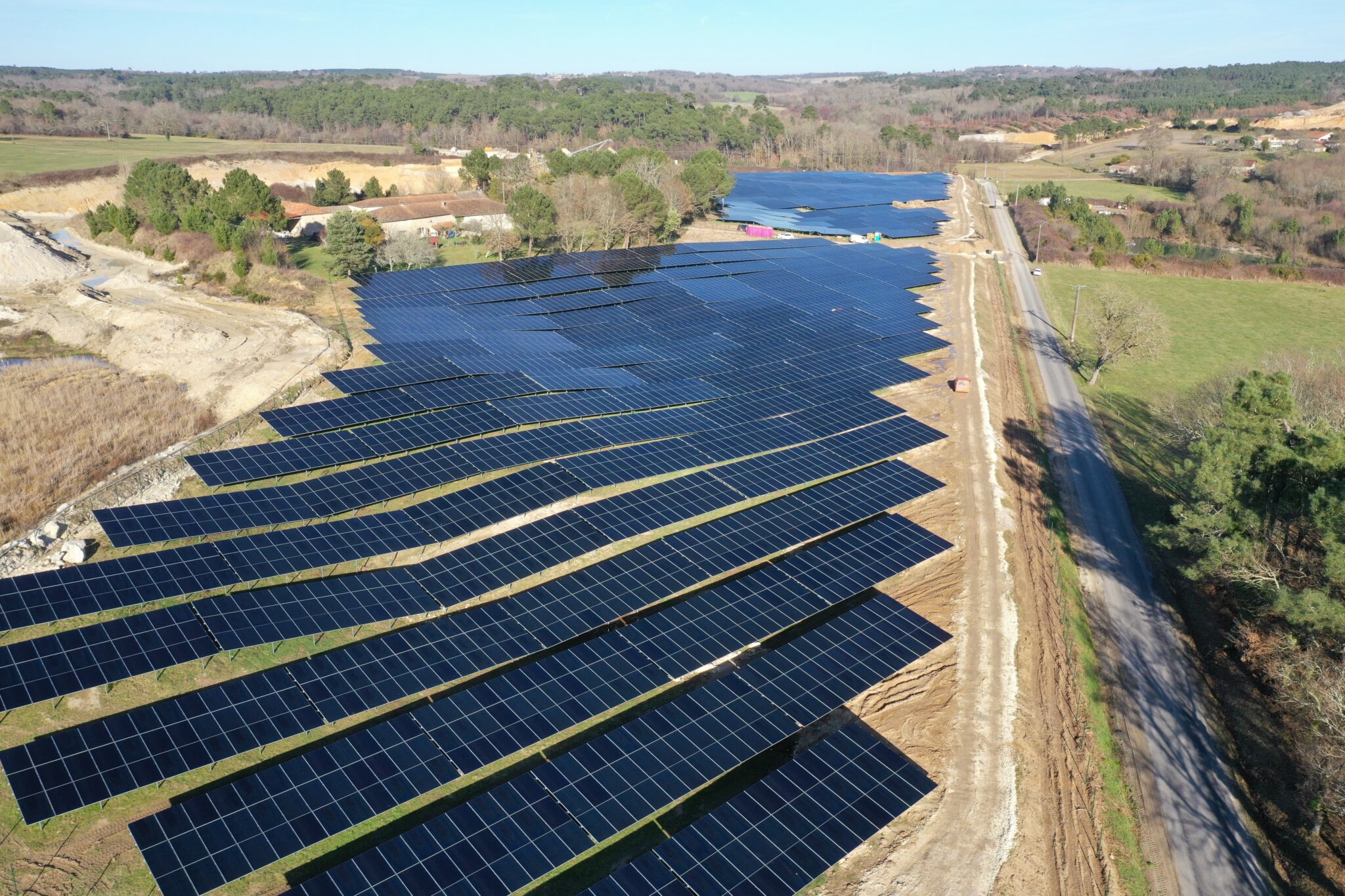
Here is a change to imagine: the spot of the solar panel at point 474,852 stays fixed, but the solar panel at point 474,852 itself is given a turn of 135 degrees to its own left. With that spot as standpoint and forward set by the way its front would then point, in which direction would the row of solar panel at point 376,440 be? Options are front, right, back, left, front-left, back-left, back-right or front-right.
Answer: front

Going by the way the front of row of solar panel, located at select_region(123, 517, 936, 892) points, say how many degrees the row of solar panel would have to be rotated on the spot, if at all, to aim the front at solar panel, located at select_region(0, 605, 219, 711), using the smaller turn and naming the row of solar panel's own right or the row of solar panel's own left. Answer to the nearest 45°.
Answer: approximately 135° to the row of solar panel's own right

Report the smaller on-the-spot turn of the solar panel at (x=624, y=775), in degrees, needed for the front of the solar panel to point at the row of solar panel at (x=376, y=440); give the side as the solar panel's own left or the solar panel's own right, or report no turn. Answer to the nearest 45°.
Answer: approximately 180°

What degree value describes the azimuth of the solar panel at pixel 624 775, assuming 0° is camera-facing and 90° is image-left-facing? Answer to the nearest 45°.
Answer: approximately 315°

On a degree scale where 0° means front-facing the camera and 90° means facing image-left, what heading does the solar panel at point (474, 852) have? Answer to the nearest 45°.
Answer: approximately 315°

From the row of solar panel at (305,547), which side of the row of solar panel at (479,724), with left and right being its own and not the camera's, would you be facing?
back

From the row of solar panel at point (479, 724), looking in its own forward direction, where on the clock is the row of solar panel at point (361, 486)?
the row of solar panel at point (361, 486) is roughly at 7 o'clock from the row of solar panel at point (479, 724).

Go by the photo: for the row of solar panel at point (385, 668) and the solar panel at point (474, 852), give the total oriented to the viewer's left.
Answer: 0

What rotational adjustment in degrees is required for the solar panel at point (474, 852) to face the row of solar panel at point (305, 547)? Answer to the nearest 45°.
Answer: approximately 135° to its left
